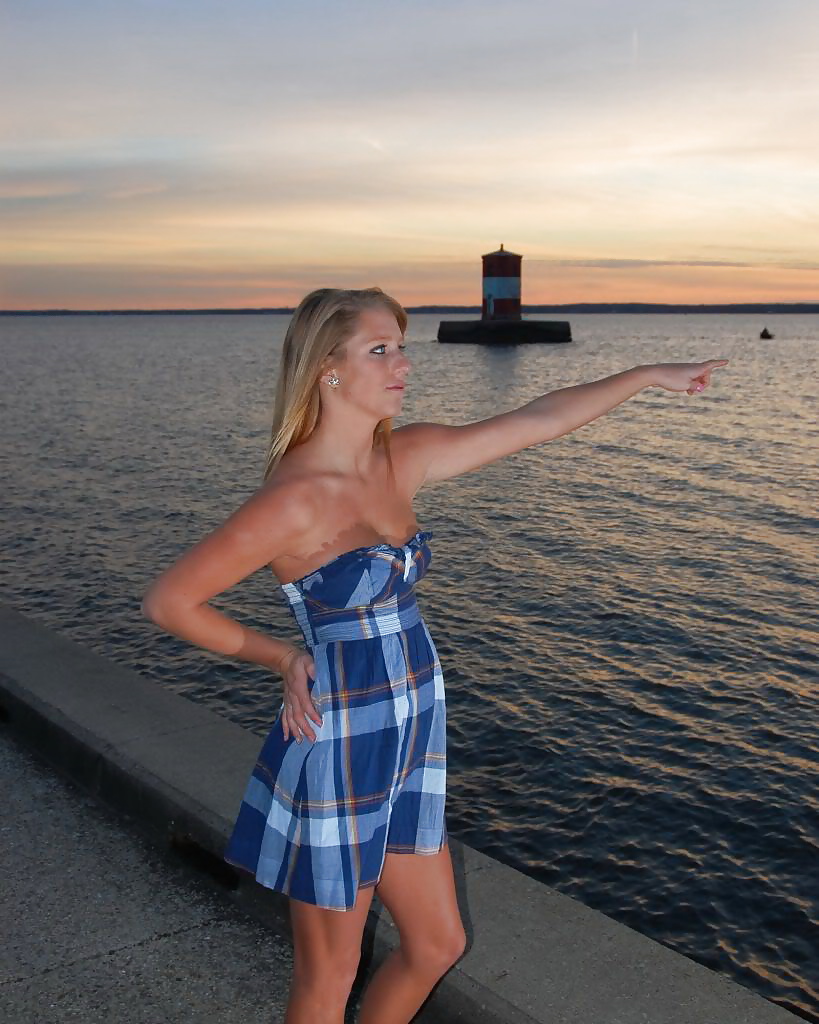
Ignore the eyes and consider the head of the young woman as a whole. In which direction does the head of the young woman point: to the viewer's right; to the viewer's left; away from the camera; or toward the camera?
to the viewer's right

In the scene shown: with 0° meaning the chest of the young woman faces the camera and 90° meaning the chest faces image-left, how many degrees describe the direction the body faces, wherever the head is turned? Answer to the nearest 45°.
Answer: approximately 315°
